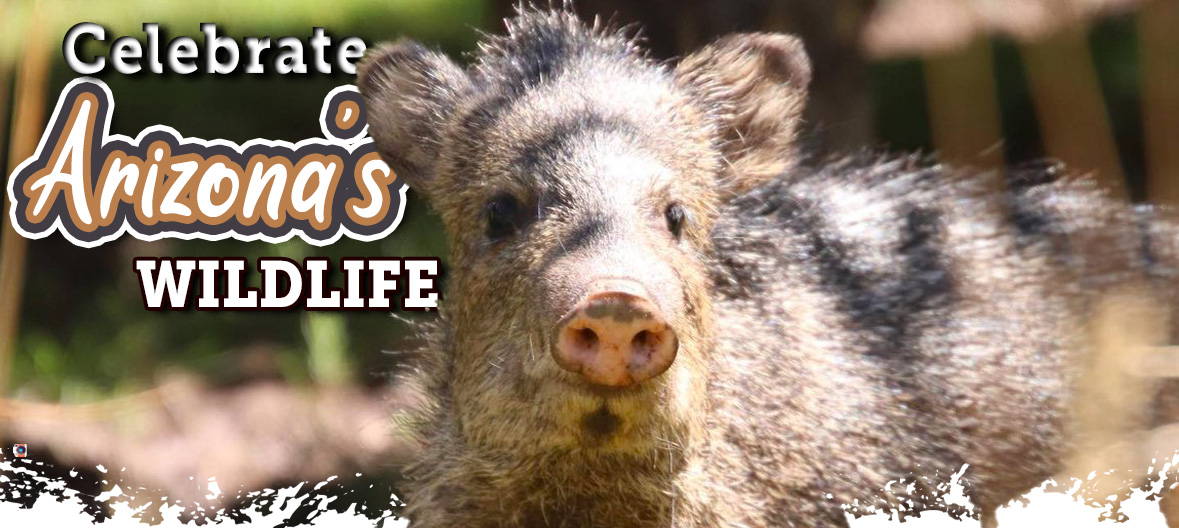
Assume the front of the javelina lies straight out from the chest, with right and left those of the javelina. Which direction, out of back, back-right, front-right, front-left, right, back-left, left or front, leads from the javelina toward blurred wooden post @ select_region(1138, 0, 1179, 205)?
back

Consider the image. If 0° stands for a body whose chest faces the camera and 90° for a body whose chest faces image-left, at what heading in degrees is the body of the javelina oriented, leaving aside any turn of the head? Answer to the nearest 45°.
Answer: approximately 45°

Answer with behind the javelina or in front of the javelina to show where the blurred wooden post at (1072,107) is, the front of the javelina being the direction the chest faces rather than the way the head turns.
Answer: behind

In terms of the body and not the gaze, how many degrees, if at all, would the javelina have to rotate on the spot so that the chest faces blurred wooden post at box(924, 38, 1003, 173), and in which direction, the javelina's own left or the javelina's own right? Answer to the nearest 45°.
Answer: approximately 180°
